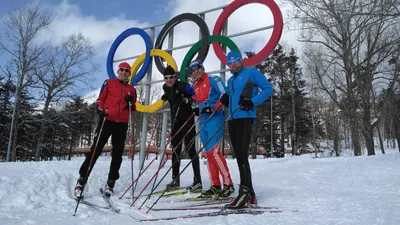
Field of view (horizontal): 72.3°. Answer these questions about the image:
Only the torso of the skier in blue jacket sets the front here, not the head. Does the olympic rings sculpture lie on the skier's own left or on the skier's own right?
on the skier's own right

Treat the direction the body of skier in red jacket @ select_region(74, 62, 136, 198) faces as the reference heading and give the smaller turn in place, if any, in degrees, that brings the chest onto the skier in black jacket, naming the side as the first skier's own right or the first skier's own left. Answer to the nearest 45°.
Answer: approximately 90° to the first skier's own left

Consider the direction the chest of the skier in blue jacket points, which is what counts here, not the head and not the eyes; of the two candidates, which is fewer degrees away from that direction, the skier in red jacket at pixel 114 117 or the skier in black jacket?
the skier in red jacket

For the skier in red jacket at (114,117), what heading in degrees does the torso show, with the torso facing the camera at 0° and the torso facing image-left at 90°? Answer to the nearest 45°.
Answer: approximately 0°

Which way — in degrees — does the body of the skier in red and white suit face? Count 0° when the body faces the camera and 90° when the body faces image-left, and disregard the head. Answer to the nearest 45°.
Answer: approximately 45°

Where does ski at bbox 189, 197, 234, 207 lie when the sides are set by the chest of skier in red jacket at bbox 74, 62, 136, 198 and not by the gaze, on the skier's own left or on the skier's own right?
on the skier's own left

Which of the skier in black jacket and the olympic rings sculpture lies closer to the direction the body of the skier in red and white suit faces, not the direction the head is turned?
the skier in black jacket

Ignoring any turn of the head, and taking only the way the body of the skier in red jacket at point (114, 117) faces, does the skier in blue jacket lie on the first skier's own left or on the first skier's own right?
on the first skier's own left

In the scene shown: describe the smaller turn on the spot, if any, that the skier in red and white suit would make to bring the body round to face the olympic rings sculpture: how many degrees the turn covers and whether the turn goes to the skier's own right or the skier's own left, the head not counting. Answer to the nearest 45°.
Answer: approximately 135° to the skier's own right
